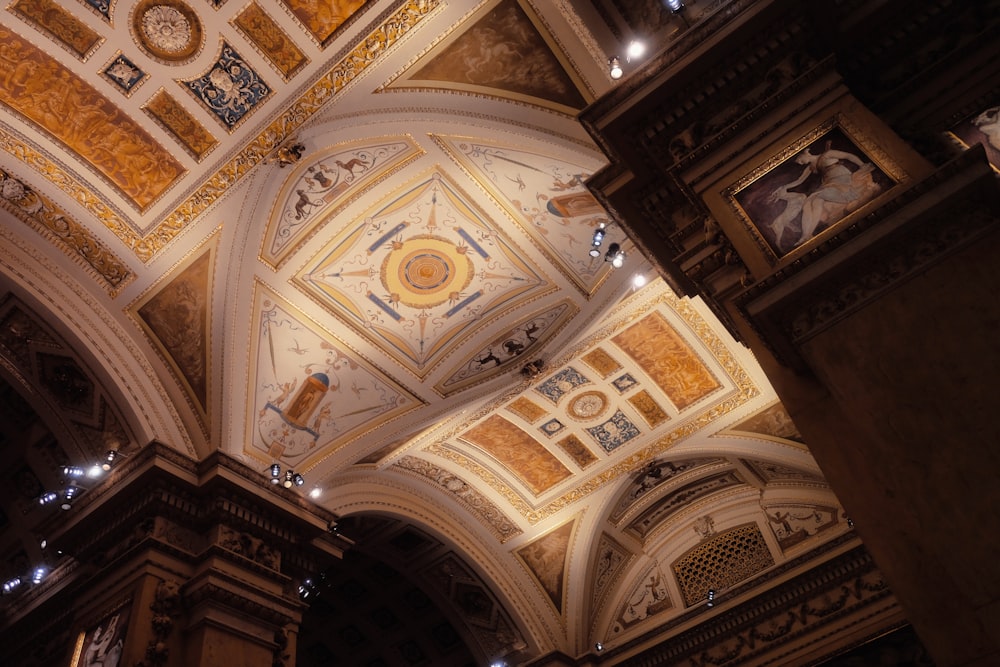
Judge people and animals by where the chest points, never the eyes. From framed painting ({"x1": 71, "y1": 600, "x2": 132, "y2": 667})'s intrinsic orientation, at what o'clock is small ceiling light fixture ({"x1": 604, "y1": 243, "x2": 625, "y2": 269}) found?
The small ceiling light fixture is roughly at 9 o'clock from the framed painting.

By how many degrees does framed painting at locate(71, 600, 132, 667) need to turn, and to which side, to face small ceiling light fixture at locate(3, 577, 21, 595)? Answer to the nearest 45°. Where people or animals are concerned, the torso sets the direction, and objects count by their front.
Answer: approximately 90° to its right

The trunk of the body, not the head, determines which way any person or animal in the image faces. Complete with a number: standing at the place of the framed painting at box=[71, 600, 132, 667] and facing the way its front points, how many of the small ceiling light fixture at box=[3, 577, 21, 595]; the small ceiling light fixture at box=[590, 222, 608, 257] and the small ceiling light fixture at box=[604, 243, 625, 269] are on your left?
2

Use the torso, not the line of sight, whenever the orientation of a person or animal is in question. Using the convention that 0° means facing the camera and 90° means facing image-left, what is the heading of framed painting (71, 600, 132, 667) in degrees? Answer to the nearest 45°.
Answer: approximately 45°

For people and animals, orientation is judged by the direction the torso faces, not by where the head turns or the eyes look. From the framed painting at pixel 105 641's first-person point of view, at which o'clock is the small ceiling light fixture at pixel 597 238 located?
The small ceiling light fixture is roughly at 9 o'clock from the framed painting.
